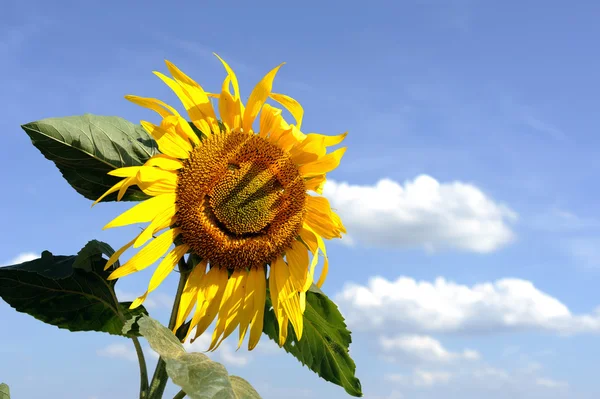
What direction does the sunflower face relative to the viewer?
toward the camera
